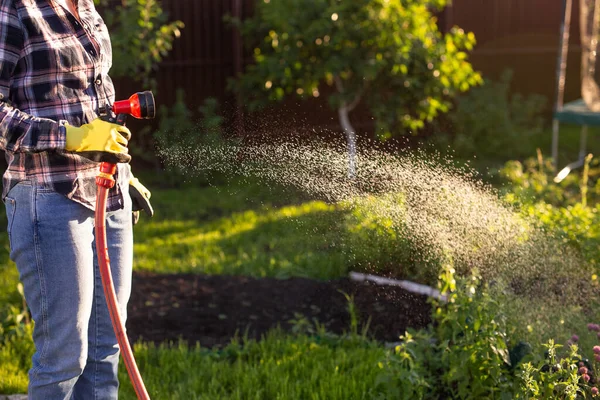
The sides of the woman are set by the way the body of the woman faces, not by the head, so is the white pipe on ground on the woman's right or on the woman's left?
on the woman's left

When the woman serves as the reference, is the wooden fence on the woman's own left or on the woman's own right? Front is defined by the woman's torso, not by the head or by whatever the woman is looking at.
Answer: on the woman's own left

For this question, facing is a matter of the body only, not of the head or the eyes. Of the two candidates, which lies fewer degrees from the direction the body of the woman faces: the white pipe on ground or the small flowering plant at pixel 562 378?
the small flowering plant

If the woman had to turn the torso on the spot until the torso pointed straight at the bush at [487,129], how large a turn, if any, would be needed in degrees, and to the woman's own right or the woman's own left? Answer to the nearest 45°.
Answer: approximately 90° to the woman's own left

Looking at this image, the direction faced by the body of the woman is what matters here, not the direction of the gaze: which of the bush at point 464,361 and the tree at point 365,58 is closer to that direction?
the bush

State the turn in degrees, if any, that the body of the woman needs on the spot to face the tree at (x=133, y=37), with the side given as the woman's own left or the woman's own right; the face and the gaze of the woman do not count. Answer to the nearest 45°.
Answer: approximately 135° to the woman's own left

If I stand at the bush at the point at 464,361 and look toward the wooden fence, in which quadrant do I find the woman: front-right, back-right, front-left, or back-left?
back-left

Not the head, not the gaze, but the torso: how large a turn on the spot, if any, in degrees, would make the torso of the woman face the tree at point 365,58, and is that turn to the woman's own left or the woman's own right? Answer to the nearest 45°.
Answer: approximately 90° to the woman's own left

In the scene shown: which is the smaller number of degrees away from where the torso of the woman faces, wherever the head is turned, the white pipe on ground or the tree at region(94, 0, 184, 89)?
the white pipe on ground

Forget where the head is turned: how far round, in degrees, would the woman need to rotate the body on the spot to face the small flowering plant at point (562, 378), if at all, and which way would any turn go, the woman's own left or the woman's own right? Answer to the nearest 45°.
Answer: approximately 45° to the woman's own left

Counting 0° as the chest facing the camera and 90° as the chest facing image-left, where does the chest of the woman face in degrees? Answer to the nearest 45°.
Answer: approximately 315°

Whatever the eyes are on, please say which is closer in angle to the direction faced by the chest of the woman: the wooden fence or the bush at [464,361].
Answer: the bush
